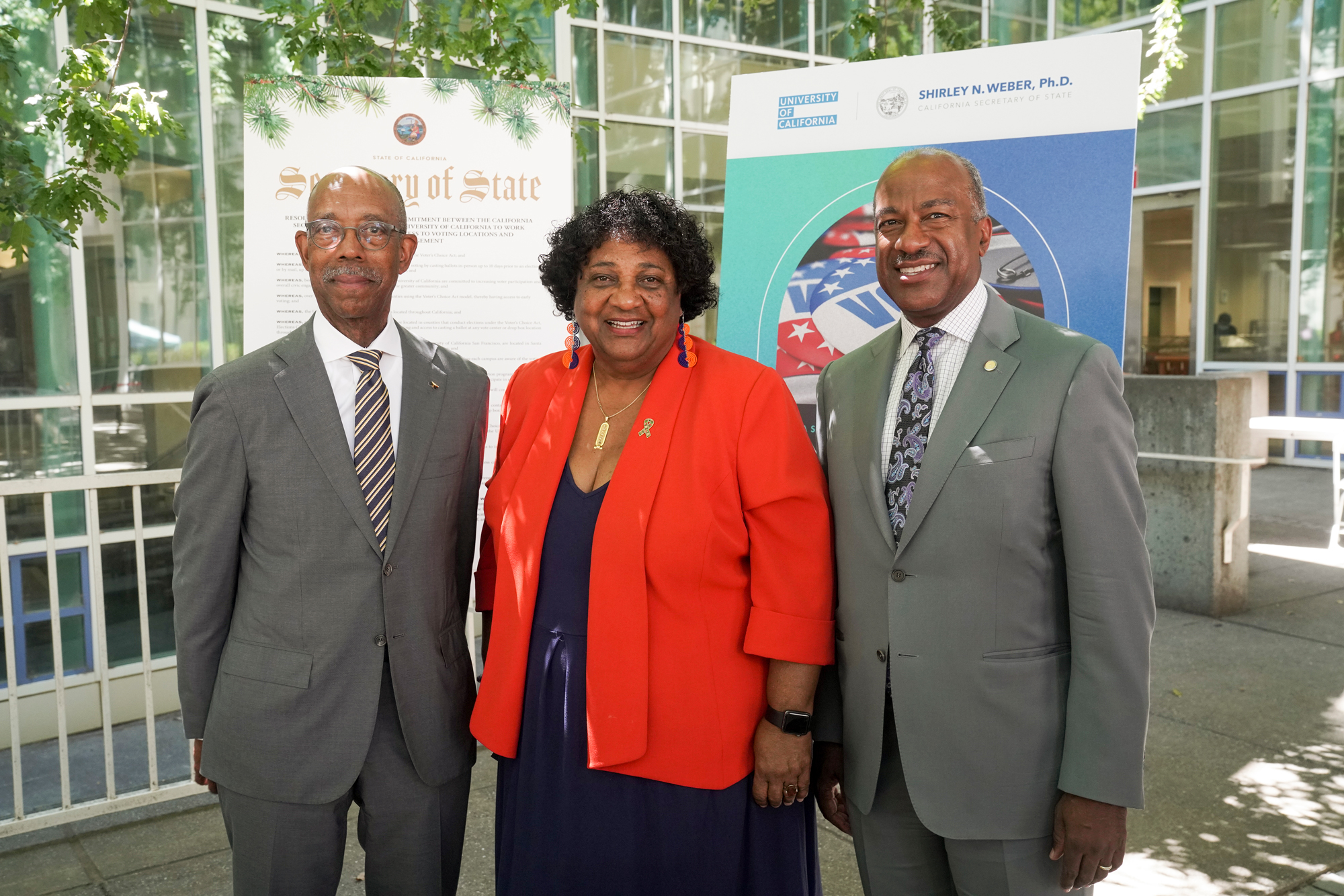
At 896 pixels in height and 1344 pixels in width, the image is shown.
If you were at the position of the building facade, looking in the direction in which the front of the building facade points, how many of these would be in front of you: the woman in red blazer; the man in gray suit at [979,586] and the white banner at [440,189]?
3

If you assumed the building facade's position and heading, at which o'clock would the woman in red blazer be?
The woman in red blazer is roughly at 12 o'clock from the building facade.

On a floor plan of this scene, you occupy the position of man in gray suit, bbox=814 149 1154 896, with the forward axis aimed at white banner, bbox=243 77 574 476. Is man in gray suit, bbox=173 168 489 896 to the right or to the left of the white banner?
left

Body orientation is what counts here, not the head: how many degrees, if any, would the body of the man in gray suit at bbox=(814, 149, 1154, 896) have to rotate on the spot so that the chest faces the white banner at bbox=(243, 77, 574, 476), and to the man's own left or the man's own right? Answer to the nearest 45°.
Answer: approximately 90° to the man's own right

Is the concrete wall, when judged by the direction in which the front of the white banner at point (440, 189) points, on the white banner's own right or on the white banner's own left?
on the white banner's own left

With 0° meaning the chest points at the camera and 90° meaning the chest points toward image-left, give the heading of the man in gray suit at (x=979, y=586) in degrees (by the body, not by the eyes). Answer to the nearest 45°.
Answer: approximately 45°

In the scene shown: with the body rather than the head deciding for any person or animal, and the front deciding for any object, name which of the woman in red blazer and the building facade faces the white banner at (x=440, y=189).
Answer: the building facade
